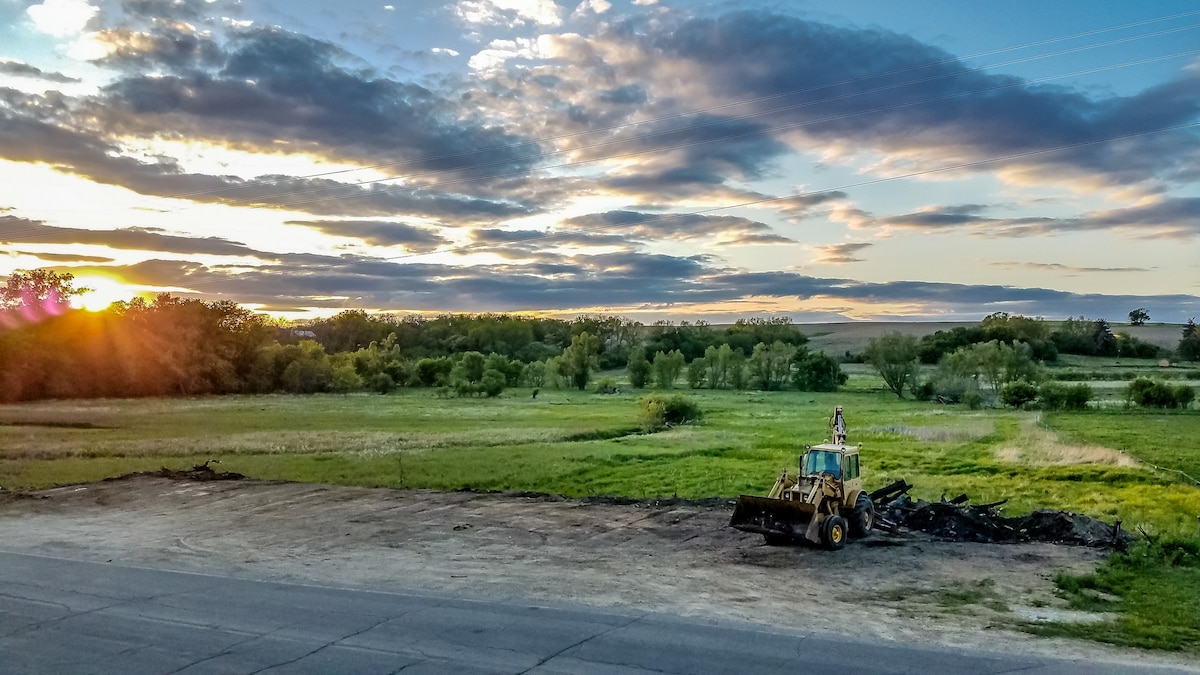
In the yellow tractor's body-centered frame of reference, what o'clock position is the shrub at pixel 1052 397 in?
The shrub is roughly at 5 o'clock from the yellow tractor.

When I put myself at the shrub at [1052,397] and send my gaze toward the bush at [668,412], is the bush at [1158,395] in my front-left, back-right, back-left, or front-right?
back-left

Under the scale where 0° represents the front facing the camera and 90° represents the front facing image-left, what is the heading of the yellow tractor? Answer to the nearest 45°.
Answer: approximately 45°

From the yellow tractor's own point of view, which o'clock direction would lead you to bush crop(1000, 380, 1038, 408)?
The bush is roughly at 5 o'clock from the yellow tractor.

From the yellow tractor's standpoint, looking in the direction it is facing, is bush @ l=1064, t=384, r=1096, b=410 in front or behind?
behind

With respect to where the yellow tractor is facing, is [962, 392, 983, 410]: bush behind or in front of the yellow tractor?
behind

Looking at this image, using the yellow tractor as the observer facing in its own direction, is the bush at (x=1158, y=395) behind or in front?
behind

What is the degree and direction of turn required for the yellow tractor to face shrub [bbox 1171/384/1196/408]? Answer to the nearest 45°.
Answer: approximately 180°
